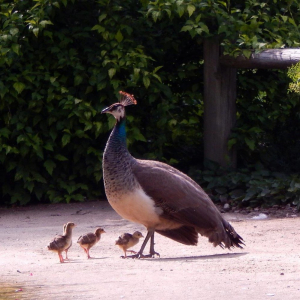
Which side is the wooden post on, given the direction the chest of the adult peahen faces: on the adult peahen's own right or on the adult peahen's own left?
on the adult peahen's own right

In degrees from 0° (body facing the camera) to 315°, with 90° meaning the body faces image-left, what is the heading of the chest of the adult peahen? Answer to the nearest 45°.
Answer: approximately 90°
